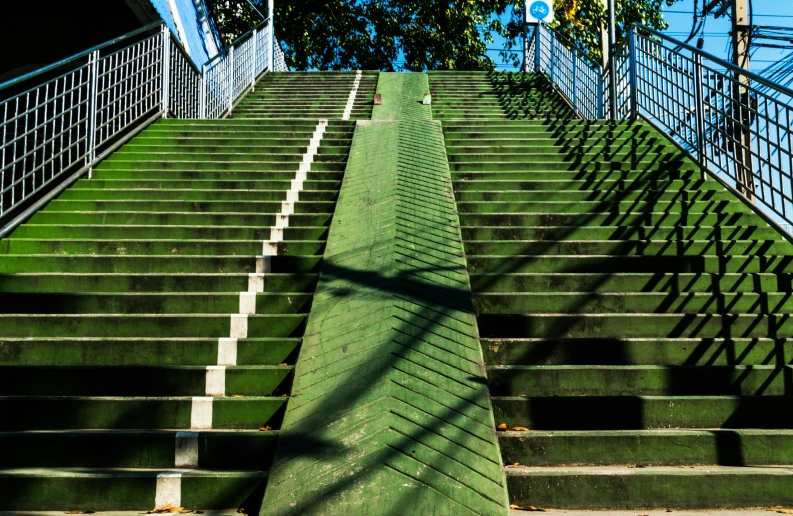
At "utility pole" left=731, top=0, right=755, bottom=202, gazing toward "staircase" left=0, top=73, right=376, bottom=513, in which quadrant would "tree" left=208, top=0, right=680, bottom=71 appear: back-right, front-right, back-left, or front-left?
back-right

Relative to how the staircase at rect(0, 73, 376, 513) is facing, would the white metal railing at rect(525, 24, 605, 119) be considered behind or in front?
behind

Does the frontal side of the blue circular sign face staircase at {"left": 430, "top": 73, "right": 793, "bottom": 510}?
yes

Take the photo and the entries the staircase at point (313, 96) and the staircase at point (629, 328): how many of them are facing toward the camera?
2

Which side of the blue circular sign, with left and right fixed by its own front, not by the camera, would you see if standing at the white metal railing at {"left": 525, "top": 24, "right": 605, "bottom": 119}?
front

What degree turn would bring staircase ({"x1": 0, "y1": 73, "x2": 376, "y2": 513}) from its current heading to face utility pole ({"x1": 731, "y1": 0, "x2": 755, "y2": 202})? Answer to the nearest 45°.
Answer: approximately 90° to its left

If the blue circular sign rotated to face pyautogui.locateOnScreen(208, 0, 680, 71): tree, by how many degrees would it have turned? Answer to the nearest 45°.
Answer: approximately 135° to its right

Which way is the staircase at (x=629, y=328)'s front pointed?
toward the camera
